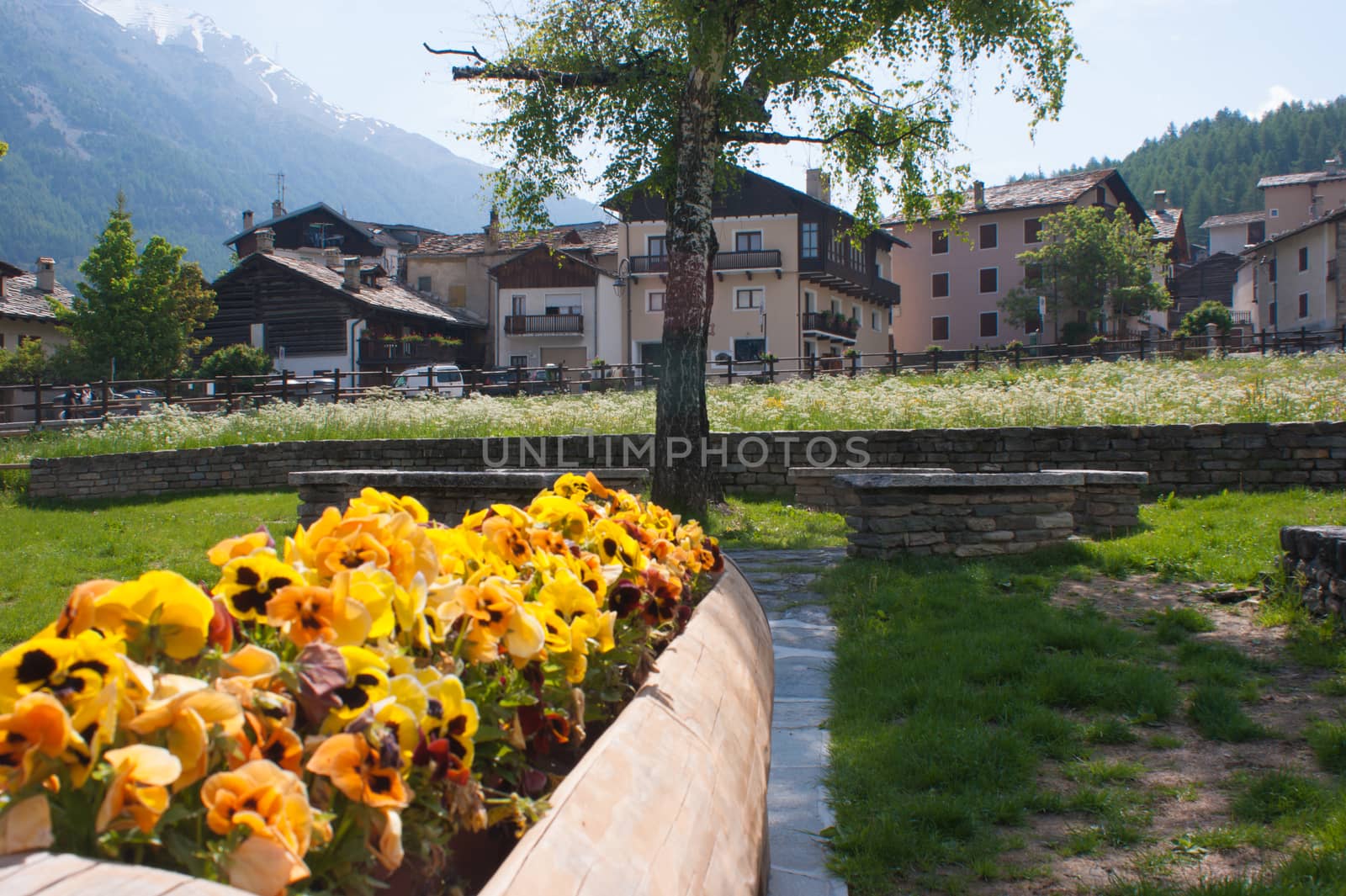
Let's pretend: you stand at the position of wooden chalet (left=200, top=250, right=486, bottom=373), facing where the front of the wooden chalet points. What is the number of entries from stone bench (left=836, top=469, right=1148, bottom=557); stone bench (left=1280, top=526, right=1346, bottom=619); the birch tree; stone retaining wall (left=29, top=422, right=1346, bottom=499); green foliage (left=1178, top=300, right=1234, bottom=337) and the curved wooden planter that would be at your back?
0

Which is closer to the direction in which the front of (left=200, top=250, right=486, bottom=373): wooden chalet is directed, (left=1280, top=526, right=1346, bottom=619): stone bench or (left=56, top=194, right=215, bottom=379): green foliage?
the stone bench

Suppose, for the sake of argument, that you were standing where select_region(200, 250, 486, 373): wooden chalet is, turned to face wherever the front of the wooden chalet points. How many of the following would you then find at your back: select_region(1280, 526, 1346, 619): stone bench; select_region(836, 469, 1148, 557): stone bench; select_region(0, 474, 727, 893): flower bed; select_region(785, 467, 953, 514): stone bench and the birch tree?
0

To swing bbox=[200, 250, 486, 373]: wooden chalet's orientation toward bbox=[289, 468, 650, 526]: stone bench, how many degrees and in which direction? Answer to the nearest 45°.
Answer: approximately 45° to its right

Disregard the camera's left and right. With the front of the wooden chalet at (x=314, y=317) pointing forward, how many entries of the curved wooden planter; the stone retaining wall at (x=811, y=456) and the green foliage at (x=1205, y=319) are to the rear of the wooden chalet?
0

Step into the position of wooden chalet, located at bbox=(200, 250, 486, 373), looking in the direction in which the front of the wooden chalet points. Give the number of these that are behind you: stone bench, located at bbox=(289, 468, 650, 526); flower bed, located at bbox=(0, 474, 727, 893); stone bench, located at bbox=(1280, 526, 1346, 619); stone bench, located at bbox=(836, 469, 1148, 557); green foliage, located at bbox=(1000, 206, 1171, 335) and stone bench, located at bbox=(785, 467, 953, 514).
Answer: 0

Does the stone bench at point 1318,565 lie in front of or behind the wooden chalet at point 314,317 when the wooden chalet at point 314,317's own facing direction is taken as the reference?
in front

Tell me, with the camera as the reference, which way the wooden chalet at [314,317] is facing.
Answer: facing the viewer and to the right of the viewer

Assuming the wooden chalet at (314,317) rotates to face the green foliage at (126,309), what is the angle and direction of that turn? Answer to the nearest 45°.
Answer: approximately 90° to its right

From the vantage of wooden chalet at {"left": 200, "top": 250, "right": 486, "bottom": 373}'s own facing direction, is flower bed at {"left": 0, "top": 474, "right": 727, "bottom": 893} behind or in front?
in front

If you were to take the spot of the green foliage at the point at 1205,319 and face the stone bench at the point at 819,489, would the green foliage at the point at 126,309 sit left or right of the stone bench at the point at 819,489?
right

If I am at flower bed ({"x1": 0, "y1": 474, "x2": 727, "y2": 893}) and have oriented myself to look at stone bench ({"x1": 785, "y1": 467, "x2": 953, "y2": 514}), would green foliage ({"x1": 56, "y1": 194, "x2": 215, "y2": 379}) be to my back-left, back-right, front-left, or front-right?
front-left
